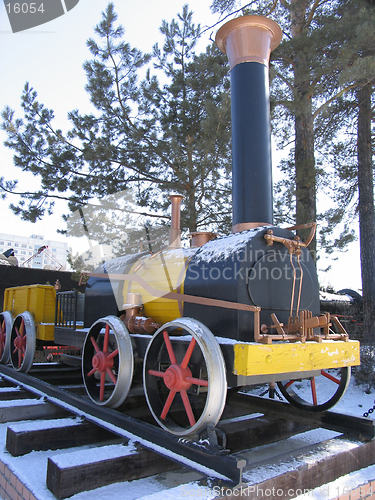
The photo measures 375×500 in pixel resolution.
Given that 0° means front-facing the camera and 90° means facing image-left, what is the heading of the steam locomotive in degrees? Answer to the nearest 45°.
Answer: approximately 315°
